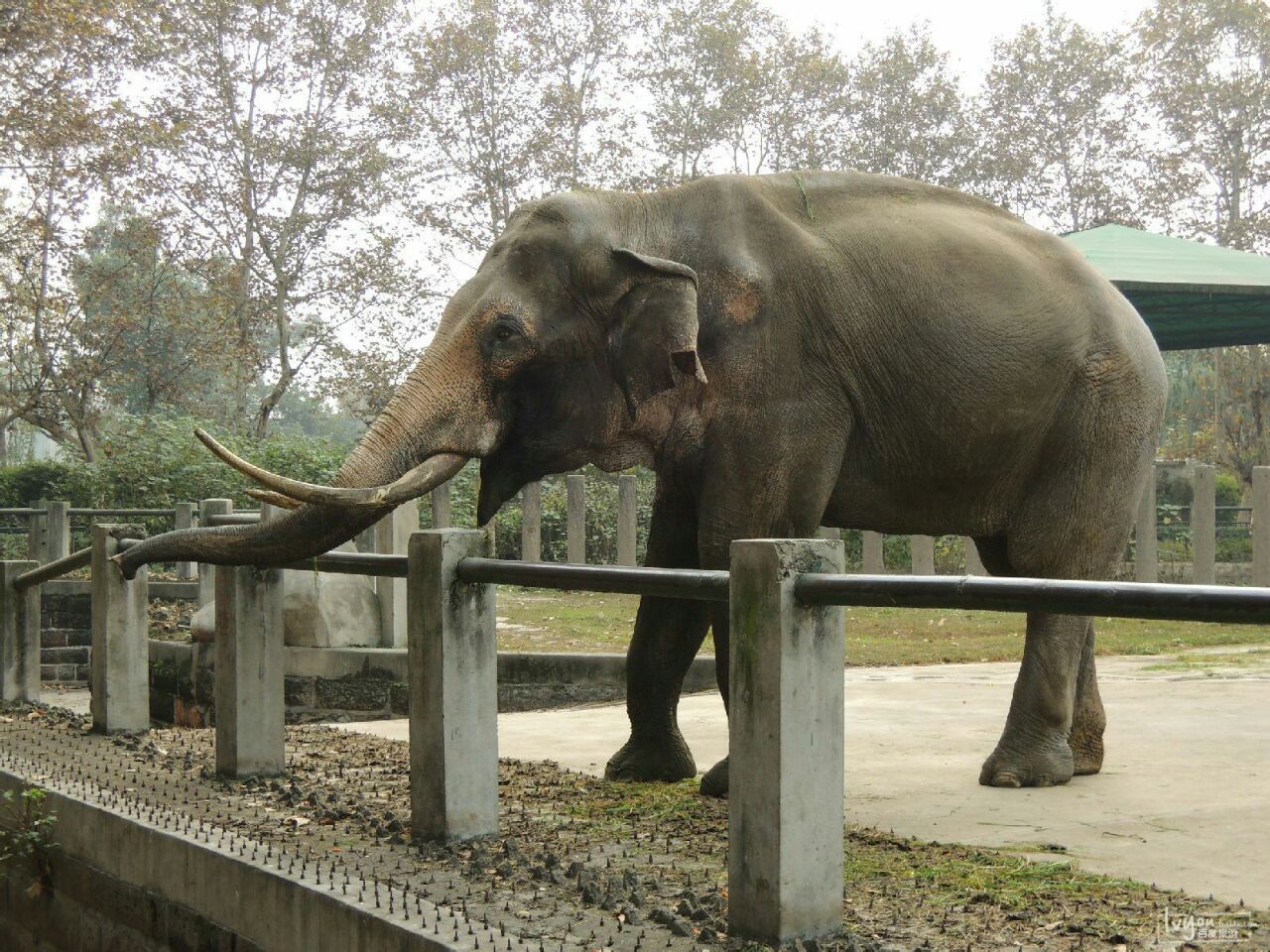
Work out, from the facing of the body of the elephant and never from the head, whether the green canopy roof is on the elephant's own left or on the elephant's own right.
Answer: on the elephant's own right

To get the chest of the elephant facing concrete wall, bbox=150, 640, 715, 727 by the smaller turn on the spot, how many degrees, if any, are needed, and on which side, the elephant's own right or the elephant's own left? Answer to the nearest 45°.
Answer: approximately 45° to the elephant's own right

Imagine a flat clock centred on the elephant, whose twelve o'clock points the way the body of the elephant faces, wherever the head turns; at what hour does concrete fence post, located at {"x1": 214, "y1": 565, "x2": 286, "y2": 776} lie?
The concrete fence post is roughly at 12 o'clock from the elephant.

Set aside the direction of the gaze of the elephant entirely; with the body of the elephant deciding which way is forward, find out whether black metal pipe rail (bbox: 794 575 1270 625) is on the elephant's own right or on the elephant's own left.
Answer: on the elephant's own left

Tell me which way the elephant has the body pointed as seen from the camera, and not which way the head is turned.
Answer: to the viewer's left

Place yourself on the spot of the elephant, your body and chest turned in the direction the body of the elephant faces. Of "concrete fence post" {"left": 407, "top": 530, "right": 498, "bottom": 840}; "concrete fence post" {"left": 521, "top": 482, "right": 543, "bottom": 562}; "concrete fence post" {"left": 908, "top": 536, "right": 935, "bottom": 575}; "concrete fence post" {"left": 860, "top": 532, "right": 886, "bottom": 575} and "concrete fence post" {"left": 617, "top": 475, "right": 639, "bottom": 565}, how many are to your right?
4

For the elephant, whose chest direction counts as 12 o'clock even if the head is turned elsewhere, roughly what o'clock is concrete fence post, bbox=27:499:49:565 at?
The concrete fence post is roughly at 2 o'clock from the elephant.

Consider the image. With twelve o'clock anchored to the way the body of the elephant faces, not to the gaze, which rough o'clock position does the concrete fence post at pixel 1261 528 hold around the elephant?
The concrete fence post is roughly at 4 o'clock from the elephant.

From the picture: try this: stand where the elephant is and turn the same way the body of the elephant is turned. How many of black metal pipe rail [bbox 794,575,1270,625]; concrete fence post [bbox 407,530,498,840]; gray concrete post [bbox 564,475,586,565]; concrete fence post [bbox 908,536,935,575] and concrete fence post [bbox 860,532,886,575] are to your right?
3

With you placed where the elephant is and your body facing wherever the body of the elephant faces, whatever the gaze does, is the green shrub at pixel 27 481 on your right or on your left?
on your right

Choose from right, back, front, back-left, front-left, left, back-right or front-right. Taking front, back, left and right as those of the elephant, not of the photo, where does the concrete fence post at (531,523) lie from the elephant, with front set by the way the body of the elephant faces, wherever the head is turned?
right

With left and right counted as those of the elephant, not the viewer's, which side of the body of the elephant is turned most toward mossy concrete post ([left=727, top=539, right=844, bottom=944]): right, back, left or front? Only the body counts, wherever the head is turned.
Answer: left

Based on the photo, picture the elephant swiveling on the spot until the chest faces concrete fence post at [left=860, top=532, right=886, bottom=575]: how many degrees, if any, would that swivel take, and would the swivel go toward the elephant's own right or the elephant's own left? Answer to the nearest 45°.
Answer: approximately 90° to the elephant's own right
